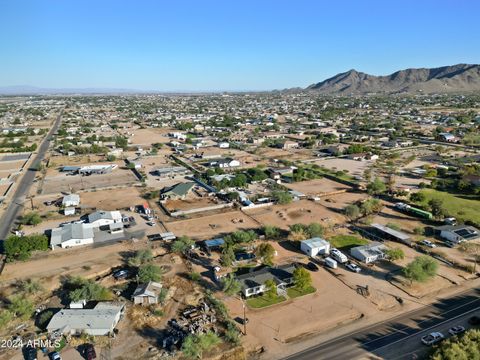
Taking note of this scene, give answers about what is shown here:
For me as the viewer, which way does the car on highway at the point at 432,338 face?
facing away from the viewer and to the right of the viewer

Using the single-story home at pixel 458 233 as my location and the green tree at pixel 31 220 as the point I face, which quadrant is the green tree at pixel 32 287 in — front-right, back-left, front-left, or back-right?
front-left

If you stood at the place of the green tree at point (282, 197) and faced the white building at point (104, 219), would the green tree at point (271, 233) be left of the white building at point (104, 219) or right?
left

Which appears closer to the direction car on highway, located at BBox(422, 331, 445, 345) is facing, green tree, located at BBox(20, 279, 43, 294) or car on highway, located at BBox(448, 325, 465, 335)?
the car on highway

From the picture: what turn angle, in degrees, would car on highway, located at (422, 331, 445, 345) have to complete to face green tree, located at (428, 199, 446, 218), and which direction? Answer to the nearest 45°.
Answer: approximately 45° to its left

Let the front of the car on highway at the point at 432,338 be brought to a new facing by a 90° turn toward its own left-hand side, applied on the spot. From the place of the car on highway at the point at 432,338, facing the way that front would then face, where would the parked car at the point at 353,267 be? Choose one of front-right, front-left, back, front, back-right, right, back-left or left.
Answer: front

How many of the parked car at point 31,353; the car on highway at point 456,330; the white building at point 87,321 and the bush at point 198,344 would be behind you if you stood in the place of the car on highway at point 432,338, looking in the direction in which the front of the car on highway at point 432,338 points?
3

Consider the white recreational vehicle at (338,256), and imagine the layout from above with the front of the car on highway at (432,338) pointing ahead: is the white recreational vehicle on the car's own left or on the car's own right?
on the car's own left

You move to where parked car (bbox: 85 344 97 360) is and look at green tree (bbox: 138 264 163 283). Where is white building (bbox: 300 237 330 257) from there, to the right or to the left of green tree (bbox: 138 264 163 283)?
right

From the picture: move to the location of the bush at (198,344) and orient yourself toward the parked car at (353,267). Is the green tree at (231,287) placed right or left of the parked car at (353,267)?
left

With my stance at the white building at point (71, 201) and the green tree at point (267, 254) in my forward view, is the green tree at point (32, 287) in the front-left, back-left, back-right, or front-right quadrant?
front-right
